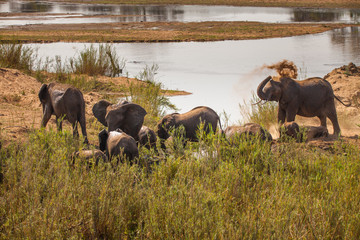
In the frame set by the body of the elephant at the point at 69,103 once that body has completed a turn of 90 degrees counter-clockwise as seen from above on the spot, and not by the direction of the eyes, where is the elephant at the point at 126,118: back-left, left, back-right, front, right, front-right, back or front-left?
left

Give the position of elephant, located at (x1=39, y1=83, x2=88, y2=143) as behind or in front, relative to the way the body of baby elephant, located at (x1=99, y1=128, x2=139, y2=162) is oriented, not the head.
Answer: in front

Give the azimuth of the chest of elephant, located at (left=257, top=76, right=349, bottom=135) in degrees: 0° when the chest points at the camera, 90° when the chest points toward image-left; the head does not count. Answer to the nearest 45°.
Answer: approximately 90°

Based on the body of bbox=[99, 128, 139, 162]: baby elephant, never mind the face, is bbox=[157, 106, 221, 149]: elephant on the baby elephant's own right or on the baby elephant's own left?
on the baby elephant's own right

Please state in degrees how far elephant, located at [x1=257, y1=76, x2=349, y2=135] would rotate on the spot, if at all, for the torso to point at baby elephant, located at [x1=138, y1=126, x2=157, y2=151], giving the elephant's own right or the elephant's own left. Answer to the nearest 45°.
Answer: approximately 45° to the elephant's own left

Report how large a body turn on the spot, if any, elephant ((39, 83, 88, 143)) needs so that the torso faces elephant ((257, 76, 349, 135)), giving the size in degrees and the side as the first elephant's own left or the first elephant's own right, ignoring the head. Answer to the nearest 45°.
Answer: approximately 135° to the first elephant's own right

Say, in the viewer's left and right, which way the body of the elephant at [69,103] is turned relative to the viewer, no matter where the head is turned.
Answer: facing away from the viewer and to the left of the viewer

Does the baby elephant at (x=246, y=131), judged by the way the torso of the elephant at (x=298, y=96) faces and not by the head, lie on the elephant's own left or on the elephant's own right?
on the elephant's own left
